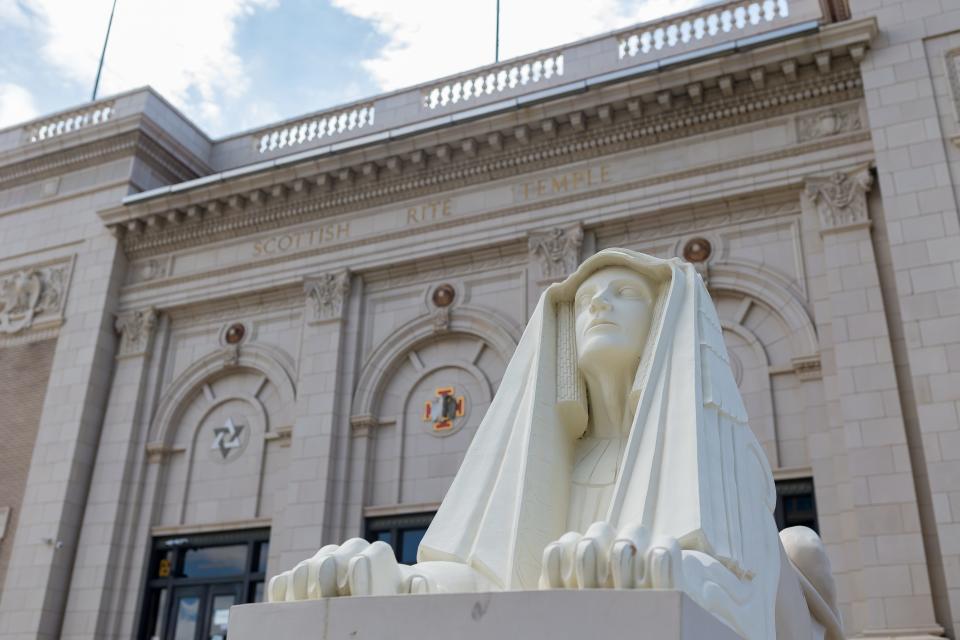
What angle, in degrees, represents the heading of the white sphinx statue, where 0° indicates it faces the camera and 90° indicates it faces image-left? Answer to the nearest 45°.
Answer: approximately 45°

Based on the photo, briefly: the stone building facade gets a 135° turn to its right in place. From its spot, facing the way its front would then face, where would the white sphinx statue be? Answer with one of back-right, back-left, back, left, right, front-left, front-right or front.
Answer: back

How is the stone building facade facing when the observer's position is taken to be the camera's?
facing the viewer and to the left of the viewer
